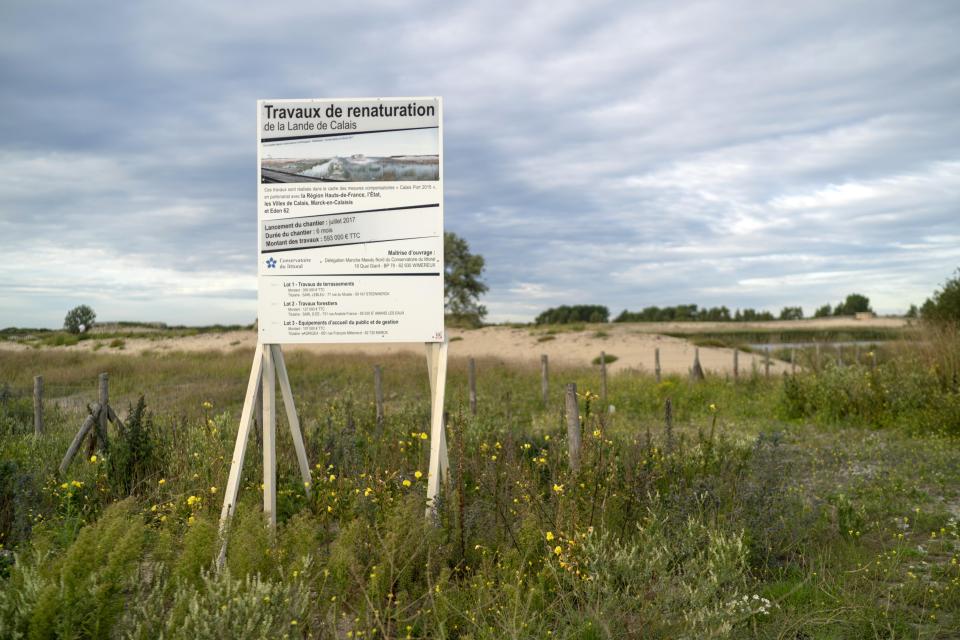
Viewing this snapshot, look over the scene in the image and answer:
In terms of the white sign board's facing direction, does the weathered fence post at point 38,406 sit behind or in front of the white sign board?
behind

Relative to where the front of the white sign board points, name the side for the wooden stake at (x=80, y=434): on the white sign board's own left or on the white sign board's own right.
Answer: on the white sign board's own right

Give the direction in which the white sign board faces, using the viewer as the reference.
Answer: facing the viewer

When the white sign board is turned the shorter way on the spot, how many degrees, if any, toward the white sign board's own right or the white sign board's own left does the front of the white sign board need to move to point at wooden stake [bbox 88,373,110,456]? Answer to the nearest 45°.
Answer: approximately 135° to the white sign board's own right

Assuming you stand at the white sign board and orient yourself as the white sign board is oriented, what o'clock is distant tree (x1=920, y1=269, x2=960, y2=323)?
The distant tree is roughly at 8 o'clock from the white sign board.

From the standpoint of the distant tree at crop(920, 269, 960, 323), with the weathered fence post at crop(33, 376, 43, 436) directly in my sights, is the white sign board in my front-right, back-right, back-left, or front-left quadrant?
front-left

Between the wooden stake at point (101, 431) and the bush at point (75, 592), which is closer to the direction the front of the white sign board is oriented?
the bush

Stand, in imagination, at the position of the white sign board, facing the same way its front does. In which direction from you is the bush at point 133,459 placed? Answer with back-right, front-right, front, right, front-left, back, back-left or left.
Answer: back-right

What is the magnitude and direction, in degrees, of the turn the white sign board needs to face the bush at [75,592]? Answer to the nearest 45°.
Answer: approximately 45° to its right

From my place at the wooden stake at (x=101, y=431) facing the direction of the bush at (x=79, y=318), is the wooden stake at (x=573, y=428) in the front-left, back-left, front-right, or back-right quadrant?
back-right

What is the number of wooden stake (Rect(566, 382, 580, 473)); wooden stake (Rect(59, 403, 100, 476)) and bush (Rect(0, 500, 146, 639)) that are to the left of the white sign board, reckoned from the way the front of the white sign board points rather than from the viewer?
1

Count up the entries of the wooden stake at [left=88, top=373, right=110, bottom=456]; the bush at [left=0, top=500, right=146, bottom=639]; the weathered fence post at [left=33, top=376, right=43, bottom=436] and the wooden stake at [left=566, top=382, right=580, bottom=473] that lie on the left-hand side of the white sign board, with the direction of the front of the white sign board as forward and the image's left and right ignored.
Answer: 1

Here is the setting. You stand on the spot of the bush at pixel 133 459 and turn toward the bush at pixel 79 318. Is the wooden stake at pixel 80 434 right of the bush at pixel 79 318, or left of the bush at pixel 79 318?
left

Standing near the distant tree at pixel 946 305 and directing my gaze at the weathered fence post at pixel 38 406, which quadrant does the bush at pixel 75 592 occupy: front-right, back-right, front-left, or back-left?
front-left

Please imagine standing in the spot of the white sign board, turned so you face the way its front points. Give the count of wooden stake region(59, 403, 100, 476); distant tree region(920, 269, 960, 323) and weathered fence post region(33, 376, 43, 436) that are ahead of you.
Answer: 0

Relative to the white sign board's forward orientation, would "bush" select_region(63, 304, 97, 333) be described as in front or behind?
behind
